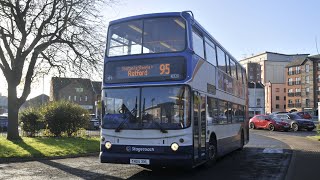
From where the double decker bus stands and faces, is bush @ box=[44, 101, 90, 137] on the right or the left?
on its right

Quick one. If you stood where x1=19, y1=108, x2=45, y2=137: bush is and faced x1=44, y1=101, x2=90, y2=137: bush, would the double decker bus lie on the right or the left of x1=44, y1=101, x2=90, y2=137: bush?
right

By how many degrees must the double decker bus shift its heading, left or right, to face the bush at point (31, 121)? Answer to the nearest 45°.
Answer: approximately 90° to its right

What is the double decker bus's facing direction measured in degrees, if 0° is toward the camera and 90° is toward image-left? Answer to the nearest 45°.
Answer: approximately 45°
